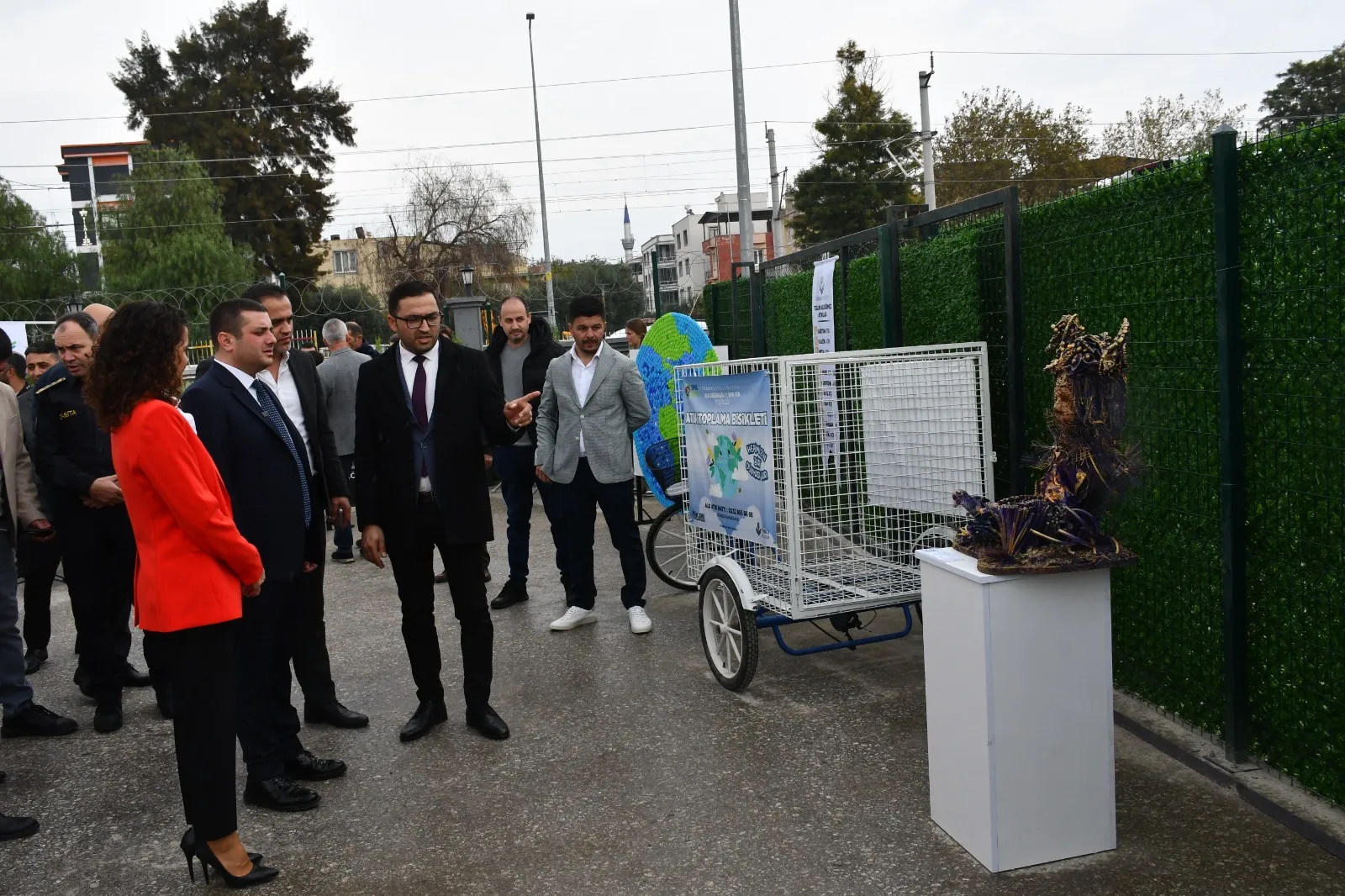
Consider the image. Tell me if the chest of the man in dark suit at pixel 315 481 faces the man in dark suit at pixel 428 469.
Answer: yes

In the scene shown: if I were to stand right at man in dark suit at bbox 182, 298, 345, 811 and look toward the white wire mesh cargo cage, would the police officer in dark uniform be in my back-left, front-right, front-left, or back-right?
back-left

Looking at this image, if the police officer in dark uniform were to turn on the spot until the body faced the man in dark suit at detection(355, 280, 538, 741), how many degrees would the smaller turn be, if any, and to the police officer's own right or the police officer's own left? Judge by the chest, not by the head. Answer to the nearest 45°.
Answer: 0° — they already face them

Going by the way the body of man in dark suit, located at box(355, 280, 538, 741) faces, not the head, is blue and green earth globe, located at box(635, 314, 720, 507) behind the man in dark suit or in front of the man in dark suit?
behind

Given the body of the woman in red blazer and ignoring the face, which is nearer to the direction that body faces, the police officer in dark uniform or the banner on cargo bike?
the banner on cargo bike

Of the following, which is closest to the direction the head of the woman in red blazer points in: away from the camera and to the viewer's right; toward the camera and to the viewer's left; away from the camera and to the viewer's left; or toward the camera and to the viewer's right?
away from the camera and to the viewer's right

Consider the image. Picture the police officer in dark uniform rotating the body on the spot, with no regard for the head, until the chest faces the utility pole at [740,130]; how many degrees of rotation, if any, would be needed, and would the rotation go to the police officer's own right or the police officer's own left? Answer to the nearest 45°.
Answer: approximately 90° to the police officer's own left

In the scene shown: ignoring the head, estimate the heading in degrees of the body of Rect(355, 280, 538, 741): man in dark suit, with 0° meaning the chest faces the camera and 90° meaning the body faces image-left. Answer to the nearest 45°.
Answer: approximately 0°

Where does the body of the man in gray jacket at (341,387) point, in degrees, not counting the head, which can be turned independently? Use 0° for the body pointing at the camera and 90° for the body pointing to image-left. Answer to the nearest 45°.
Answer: approximately 180°

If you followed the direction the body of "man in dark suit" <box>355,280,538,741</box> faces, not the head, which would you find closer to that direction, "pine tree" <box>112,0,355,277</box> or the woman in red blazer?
the woman in red blazer

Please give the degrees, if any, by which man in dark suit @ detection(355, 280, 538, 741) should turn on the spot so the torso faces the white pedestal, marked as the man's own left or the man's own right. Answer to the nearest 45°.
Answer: approximately 45° to the man's own left
